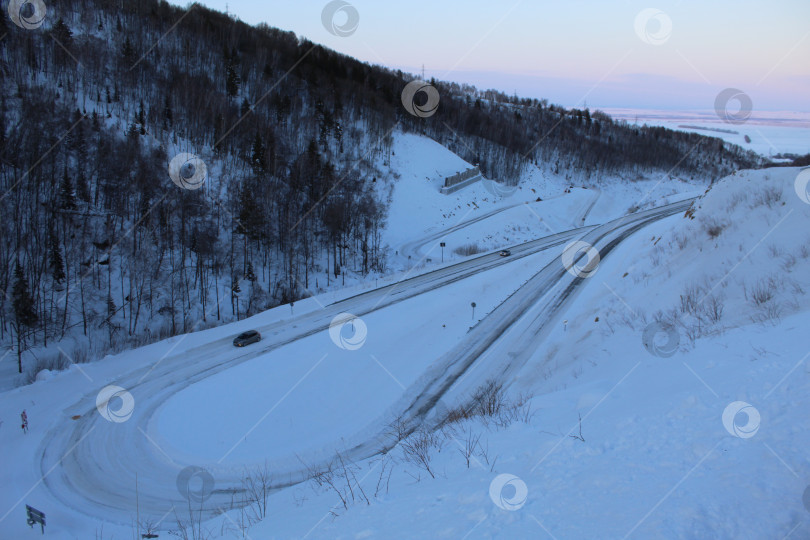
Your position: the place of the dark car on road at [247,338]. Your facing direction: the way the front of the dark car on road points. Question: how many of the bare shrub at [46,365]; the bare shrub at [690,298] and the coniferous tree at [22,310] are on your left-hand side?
1

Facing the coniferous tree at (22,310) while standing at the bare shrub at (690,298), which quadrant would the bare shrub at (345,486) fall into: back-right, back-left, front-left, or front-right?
front-left

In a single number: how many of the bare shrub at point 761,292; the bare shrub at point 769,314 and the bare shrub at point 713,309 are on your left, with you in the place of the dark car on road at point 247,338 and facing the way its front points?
3

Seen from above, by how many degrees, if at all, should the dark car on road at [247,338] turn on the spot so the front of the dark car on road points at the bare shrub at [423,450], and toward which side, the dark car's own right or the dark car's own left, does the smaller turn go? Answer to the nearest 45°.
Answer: approximately 45° to the dark car's own left

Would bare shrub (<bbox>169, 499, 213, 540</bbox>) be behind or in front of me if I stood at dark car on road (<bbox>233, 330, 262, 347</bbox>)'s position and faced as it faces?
in front

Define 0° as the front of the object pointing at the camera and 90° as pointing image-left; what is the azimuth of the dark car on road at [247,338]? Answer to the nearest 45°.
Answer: approximately 45°

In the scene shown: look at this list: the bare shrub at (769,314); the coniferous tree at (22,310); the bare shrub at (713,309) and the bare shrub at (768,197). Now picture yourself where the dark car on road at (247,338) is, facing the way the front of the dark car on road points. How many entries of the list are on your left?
3

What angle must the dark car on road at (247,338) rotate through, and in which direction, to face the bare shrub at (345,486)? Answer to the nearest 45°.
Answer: approximately 45° to its left
